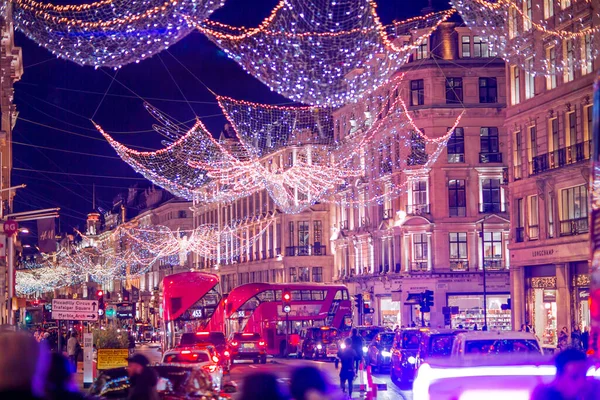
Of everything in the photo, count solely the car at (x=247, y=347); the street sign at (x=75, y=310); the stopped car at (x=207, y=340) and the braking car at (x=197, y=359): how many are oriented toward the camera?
1

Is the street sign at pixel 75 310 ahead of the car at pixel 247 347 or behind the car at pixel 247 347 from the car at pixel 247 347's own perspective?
behind

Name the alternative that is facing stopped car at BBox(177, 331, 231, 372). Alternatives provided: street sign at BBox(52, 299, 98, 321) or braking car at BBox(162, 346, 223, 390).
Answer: braking car at BBox(162, 346, 223, 390)

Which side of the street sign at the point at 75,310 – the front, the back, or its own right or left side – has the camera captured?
front

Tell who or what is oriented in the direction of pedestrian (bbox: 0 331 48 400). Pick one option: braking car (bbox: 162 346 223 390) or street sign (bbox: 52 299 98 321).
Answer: the street sign

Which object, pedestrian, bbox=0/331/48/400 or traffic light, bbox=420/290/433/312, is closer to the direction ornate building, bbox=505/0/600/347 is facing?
the pedestrian

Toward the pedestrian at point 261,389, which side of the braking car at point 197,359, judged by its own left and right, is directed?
back

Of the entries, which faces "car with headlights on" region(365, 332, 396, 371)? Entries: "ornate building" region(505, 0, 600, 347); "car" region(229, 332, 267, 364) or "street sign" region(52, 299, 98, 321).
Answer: the ornate building

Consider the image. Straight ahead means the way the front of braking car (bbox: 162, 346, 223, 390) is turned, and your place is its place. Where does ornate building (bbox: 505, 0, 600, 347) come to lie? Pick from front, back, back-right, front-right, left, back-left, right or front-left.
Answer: front-right

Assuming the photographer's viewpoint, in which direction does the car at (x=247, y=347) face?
facing away from the viewer

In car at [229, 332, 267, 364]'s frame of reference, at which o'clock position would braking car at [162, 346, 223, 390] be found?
braking car at [162, 346, 223, 390] is roughly at 6 o'clock from car at [229, 332, 267, 364].

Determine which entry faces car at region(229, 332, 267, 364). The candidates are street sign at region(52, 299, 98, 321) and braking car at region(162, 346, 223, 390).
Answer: braking car at region(162, 346, 223, 390)

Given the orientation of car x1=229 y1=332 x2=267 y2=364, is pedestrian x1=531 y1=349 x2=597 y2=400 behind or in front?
behind

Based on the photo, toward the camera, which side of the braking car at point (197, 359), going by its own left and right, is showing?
back

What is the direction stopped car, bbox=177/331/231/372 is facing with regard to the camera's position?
facing away from the viewer

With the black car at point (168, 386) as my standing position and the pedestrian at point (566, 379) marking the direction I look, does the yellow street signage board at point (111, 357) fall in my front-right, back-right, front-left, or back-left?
back-left

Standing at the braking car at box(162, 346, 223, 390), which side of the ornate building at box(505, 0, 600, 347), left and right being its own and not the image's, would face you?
front

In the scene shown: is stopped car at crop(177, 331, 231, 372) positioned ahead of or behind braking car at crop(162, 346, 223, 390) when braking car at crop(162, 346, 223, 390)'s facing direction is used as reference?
ahead

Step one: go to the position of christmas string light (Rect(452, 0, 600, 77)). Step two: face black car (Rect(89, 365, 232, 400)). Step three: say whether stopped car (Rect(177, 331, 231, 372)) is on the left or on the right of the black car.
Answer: right
